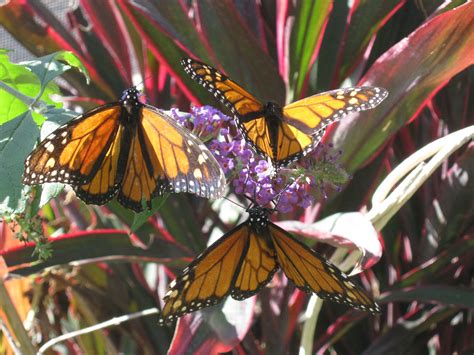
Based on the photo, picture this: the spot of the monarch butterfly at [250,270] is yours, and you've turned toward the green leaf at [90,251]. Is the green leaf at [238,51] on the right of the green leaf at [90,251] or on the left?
right

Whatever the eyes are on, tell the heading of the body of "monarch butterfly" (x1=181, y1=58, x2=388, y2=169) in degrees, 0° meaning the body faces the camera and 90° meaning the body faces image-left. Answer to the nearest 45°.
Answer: approximately 180°

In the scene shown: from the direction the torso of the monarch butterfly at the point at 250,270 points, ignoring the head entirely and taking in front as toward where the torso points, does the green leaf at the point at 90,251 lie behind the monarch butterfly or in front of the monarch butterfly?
in front

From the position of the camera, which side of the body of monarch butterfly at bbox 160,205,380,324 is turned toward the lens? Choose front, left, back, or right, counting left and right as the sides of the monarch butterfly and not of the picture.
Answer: back

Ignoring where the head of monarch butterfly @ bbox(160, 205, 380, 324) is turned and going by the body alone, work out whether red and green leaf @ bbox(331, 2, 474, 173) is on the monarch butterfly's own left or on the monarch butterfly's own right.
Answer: on the monarch butterfly's own right

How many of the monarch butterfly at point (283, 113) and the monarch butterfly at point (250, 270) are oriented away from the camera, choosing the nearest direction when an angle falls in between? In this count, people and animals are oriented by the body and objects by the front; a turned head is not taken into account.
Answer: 2

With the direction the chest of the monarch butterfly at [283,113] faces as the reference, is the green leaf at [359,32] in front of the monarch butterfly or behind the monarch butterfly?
in front

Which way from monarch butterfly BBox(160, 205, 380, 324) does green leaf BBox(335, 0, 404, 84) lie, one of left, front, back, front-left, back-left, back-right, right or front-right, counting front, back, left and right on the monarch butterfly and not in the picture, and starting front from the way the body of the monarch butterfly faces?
front-right
